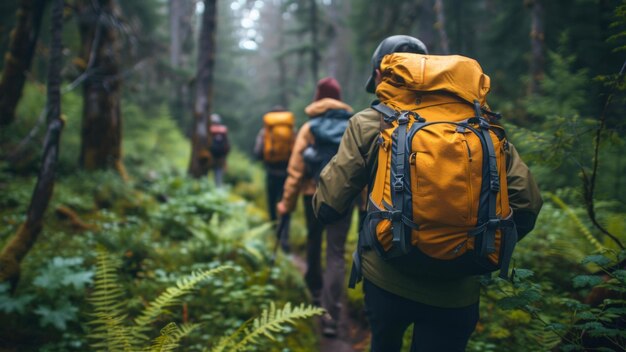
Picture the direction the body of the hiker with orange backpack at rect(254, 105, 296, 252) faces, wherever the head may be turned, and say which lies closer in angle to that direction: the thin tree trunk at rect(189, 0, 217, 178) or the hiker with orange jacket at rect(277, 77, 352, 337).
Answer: the thin tree trunk

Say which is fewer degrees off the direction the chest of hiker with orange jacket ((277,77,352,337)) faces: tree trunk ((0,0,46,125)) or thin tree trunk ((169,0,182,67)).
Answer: the thin tree trunk

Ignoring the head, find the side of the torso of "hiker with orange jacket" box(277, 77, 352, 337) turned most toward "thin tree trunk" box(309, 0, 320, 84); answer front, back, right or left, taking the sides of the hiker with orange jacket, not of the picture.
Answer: front

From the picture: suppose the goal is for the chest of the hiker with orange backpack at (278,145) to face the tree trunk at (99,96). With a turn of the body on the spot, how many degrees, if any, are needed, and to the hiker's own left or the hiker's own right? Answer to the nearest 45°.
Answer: approximately 45° to the hiker's own left

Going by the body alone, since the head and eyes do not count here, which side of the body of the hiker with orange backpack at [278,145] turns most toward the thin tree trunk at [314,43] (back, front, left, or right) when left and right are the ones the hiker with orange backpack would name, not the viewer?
front

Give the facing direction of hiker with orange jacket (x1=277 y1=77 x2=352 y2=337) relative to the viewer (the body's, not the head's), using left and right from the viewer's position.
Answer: facing away from the viewer

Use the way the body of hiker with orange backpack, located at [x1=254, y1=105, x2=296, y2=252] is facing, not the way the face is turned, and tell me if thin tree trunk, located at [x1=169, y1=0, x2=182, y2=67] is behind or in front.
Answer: in front

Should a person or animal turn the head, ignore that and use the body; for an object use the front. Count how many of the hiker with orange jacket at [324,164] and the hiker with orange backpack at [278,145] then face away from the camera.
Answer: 2

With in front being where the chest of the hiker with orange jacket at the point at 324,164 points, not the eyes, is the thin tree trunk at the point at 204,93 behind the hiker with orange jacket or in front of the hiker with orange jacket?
in front

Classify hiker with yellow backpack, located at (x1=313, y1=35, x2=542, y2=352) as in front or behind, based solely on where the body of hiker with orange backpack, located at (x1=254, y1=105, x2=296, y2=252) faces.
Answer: behind

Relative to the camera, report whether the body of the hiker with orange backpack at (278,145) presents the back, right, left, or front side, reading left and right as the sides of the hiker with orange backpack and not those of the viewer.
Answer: back

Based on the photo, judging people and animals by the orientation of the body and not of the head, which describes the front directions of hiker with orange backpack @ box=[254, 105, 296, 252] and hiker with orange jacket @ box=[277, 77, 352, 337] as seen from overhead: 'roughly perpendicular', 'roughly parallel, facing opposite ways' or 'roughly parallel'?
roughly parallel
